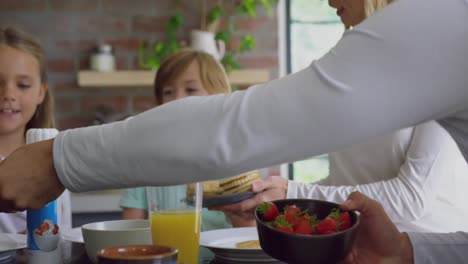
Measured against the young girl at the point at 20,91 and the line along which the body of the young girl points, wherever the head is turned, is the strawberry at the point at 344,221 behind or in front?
in front

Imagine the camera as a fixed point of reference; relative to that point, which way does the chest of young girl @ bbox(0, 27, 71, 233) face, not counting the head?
toward the camera

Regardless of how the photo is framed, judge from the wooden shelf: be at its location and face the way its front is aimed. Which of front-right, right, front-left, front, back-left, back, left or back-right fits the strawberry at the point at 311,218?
front

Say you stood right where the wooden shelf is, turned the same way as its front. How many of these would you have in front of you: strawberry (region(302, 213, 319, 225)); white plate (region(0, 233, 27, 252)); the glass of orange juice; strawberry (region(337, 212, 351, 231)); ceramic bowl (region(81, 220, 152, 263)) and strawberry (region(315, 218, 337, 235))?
6

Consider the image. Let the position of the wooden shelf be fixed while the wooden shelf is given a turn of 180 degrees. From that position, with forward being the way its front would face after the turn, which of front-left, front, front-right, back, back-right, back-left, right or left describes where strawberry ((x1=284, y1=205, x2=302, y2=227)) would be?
back

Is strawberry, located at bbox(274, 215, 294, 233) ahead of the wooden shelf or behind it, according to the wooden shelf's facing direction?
ahead

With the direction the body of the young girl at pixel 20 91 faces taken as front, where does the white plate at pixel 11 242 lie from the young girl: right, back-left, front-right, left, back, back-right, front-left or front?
front

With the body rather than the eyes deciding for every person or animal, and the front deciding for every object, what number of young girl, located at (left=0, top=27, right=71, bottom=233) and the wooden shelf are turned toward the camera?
2

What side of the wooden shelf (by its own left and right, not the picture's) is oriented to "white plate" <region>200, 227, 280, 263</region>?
front

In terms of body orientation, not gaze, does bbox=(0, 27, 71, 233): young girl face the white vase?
no

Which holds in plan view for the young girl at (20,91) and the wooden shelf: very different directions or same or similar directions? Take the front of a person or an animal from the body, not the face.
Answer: same or similar directions

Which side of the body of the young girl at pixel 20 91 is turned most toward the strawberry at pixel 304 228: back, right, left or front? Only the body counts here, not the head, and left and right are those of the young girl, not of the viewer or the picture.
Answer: front

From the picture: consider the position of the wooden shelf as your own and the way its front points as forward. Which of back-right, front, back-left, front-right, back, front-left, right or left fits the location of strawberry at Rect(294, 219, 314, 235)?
front

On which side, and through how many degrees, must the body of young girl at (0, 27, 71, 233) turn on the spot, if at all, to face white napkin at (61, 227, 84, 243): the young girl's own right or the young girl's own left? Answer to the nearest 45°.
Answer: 0° — they already face it

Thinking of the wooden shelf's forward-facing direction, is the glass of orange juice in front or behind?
in front

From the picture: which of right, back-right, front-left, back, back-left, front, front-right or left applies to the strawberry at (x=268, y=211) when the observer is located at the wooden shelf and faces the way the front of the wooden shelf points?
front

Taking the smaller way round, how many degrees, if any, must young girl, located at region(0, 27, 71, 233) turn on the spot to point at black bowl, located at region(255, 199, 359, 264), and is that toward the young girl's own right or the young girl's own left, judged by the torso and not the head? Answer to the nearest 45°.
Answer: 0° — they already face it

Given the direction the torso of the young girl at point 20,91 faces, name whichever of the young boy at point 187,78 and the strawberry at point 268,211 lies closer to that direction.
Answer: the strawberry

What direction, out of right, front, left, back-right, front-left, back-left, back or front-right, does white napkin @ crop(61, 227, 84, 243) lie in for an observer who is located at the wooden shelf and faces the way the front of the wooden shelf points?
front
